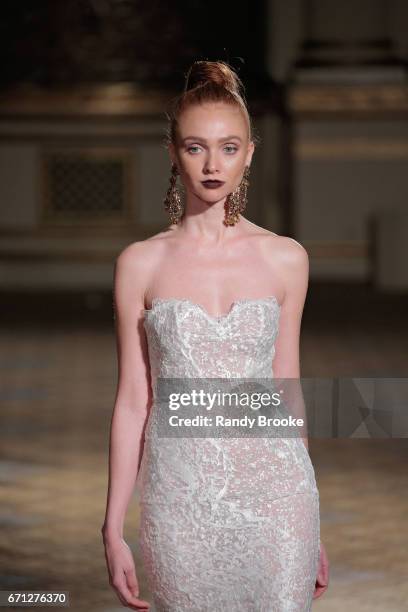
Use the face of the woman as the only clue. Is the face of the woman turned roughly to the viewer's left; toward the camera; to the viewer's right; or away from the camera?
toward the camera

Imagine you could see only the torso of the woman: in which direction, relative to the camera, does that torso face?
toward the camera

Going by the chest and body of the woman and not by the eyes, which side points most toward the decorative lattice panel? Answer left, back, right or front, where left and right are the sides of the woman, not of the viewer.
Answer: back
